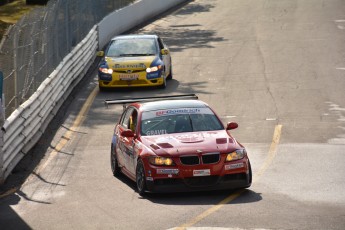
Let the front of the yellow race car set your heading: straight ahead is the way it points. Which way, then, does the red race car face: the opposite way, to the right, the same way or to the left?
the same way

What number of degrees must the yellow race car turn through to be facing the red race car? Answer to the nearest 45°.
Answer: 0° — it already faces it

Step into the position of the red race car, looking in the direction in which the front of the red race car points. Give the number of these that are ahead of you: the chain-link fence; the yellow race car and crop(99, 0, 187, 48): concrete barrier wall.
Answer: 0

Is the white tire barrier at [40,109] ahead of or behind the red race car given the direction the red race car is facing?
behind

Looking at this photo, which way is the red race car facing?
toward the camera

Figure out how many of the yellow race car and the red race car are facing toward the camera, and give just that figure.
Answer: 2

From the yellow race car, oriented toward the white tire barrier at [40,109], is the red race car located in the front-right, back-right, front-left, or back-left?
front-left

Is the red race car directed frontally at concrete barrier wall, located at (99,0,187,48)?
no

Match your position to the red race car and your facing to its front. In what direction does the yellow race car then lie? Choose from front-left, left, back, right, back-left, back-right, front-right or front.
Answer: back

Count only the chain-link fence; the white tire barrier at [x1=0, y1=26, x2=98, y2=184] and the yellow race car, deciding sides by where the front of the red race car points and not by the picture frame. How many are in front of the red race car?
0
